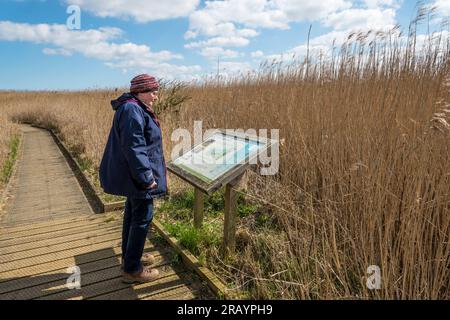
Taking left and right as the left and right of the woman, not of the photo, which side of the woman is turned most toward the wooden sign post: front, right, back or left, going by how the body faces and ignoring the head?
front

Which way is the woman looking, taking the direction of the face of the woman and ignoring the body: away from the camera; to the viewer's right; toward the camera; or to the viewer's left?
to the viewer's right

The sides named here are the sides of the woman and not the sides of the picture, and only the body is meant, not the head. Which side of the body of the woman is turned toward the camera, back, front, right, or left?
right
